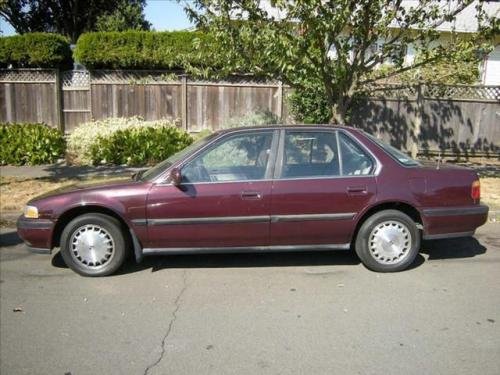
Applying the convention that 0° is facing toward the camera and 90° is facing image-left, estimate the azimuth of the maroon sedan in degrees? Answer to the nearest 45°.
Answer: approximately 90°

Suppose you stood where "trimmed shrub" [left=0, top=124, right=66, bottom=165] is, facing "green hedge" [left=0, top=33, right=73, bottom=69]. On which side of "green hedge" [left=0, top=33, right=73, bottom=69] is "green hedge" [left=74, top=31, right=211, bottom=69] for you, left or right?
right

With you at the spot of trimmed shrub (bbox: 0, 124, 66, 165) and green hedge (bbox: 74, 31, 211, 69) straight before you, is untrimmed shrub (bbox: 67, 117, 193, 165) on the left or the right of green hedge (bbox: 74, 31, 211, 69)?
right

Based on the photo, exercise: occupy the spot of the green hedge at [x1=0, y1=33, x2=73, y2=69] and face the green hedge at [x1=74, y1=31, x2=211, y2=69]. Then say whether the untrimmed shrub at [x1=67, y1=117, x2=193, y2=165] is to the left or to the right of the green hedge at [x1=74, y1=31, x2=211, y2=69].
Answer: right
